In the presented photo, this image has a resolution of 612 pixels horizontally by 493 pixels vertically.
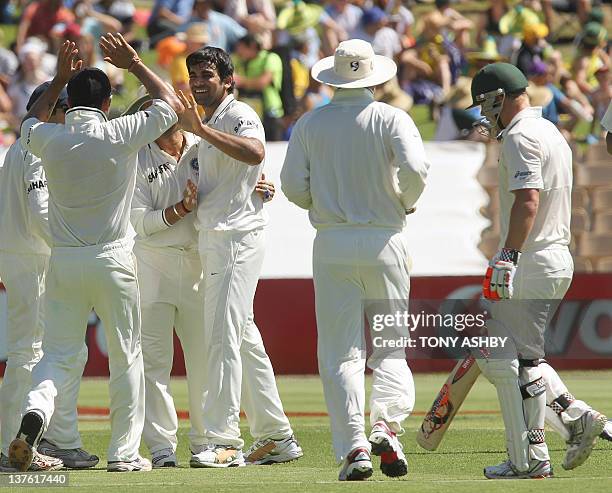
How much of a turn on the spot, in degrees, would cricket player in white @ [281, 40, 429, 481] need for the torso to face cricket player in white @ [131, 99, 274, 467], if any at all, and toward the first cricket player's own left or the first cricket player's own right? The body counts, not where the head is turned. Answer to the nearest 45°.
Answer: approximately 45° to the first cricket player's own left

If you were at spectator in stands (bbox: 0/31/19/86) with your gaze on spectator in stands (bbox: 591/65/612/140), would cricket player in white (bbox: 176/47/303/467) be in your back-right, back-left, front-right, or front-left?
front-right

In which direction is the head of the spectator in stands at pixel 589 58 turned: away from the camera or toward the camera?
toward the camera

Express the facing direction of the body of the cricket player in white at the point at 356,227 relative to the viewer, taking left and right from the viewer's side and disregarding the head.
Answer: facing away from the viewer

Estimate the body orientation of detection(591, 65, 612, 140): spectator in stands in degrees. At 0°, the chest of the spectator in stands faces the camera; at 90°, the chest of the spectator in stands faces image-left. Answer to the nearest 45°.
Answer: approximately 45°

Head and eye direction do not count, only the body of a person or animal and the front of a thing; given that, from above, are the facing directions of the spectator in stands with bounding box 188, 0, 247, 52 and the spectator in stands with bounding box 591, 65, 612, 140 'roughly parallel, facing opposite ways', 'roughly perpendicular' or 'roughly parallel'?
roughly parallel

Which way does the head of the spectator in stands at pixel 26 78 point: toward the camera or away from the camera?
toward the camera

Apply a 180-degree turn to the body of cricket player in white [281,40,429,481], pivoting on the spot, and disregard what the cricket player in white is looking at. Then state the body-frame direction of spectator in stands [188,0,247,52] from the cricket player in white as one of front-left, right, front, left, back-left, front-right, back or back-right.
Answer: back

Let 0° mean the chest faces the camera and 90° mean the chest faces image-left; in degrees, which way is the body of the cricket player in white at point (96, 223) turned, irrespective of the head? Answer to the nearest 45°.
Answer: approximately 180°

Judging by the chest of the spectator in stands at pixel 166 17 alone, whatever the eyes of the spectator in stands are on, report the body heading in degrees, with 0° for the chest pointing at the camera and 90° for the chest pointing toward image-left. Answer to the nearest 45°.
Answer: approximately 45°

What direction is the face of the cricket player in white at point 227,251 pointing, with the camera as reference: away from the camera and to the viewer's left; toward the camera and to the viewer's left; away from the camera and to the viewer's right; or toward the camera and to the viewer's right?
toward the camera and to the viewer's left

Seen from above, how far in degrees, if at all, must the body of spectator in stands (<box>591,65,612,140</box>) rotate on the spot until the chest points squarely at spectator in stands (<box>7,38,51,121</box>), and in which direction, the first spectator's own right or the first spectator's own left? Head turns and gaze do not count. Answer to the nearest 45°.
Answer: approximately 45° to the first spectator's own right

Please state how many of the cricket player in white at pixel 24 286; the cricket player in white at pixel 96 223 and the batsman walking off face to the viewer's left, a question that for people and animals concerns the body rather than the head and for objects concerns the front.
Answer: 1

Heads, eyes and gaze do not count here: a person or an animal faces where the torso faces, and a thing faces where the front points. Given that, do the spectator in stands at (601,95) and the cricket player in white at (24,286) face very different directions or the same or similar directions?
very different directions

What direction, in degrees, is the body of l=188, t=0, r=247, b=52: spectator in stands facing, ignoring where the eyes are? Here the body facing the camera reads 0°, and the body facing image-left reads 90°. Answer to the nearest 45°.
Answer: approximately 45°
